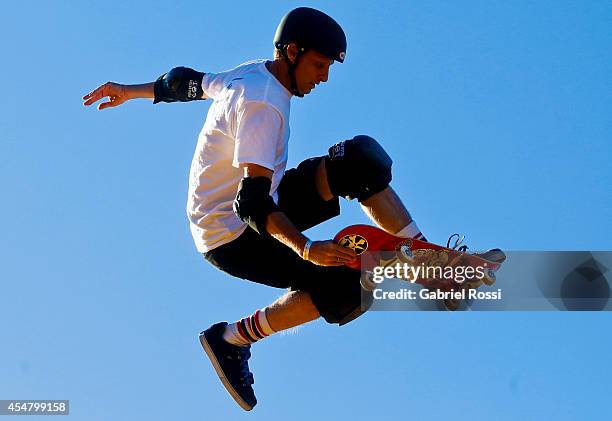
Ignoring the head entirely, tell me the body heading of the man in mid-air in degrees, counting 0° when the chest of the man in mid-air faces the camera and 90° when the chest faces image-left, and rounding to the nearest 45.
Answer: approximately 270°

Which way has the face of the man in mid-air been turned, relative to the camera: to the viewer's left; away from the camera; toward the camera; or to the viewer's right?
to the viewer's right
